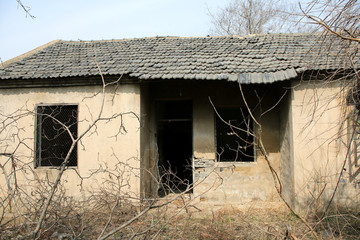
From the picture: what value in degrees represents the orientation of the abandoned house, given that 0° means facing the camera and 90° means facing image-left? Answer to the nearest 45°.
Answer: approximately 0°
